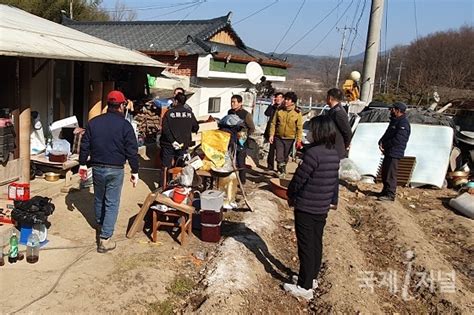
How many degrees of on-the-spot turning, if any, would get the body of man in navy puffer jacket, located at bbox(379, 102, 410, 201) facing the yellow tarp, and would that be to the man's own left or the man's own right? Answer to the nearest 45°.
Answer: approximately 45° to the man's own left

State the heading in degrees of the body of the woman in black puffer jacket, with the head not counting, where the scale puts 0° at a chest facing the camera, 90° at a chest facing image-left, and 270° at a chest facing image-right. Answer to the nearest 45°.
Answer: approximately 135°

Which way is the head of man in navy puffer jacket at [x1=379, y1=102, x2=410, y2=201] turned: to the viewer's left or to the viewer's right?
to the viewer's left

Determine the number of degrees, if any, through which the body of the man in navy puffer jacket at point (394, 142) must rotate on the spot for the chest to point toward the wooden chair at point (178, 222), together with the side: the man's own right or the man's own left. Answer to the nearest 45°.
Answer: approximately 45° to the man's own left

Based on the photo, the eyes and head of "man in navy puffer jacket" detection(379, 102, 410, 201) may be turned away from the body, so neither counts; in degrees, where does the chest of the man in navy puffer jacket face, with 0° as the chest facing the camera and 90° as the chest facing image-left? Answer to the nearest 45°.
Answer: approximately 90°

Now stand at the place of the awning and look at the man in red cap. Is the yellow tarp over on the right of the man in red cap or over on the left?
left

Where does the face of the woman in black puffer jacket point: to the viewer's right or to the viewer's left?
to the viewer's left

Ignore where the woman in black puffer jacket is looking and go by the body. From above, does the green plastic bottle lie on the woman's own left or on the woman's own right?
on the woman's own left
